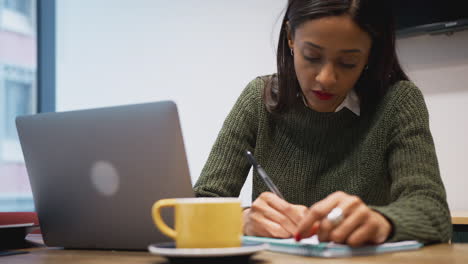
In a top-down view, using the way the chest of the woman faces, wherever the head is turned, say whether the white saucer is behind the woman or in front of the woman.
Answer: in front

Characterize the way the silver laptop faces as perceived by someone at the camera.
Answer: facing away from the viewer and to the right of the viewer

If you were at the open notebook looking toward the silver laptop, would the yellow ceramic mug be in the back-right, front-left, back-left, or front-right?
front-left

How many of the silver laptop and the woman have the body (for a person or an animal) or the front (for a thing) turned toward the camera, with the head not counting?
1

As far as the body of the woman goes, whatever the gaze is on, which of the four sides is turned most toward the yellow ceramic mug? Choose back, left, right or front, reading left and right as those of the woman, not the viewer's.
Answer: front

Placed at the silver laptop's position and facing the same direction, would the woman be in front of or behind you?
in front

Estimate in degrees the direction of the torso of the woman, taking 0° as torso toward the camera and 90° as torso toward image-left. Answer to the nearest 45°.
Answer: approximately 0°

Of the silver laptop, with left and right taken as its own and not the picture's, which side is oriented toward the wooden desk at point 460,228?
front

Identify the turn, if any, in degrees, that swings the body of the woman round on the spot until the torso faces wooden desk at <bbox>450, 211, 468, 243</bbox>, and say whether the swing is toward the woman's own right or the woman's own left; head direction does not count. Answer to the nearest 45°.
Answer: approximately 135° to the woman's own left

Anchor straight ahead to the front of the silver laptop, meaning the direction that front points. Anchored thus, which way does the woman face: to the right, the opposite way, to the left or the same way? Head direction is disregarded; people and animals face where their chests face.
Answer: the opposite way
